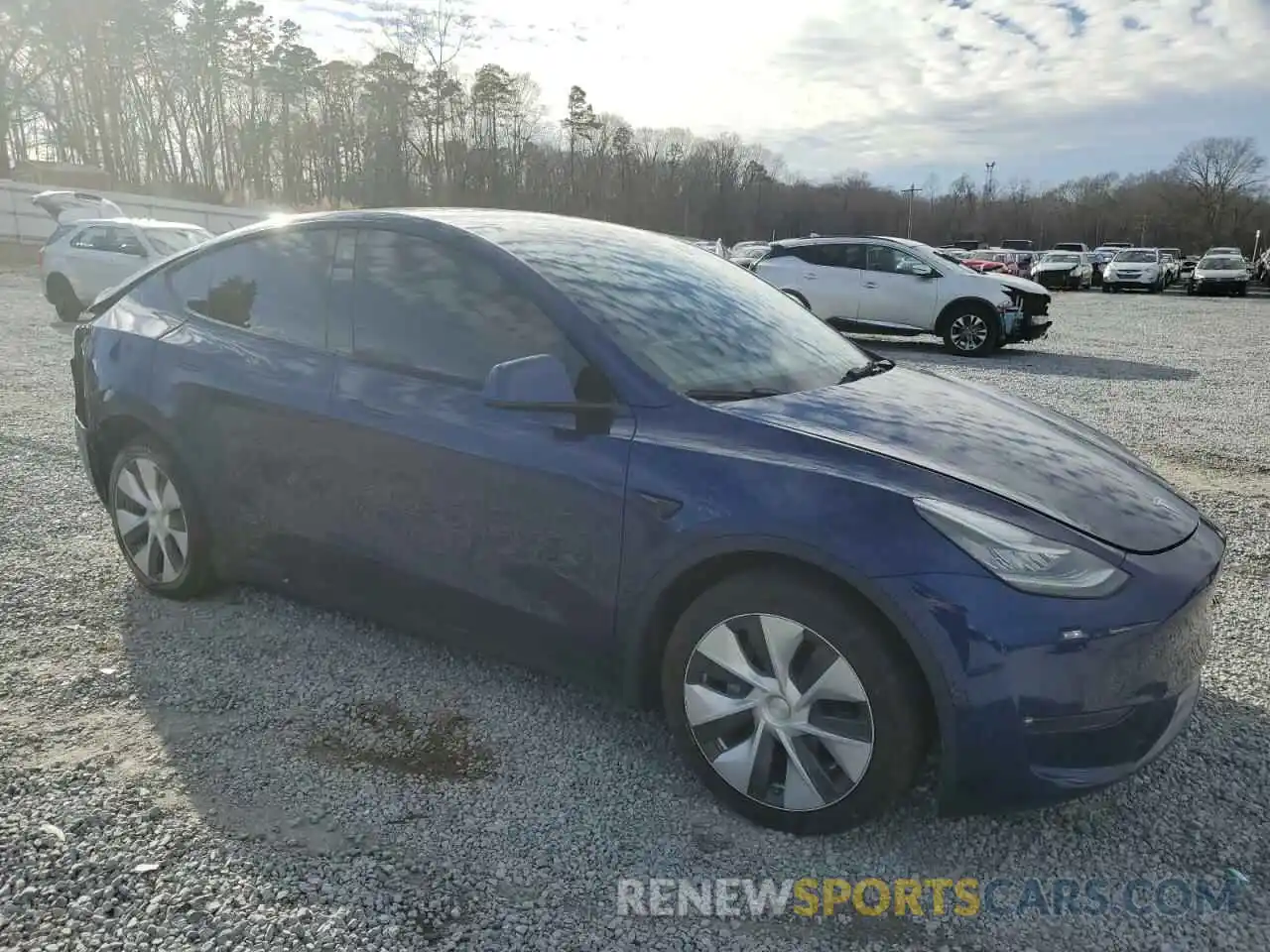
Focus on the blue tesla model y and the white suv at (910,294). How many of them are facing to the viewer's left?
0

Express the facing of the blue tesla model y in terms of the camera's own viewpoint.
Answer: facing the viewer and to the right of the viewer

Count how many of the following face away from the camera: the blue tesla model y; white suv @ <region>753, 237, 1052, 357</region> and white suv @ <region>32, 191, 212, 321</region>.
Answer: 0

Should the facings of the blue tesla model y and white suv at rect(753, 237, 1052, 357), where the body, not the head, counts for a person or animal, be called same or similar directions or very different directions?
same or similar directions

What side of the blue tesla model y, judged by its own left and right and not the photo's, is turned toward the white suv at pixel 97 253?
back

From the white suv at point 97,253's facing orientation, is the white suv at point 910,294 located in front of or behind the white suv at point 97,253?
in front

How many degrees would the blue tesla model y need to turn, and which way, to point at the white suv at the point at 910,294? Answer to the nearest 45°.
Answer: approximately 135° to its left

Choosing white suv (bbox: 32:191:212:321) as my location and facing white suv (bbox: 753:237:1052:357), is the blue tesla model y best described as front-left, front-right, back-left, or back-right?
front-right

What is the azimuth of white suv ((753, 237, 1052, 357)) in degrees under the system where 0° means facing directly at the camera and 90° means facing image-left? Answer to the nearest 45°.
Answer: approximately 315°

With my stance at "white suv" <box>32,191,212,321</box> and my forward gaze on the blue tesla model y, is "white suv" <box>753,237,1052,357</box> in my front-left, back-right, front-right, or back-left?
front-left

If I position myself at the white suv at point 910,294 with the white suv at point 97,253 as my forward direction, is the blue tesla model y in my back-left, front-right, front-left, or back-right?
front-left

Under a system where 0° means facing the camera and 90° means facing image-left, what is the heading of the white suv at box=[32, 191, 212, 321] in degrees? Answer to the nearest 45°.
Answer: approximately 315°

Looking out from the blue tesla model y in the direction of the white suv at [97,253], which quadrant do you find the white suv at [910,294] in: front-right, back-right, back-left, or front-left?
front-right

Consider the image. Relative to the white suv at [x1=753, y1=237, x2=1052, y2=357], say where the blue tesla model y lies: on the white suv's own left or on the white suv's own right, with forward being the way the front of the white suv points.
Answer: on the white suv's own right

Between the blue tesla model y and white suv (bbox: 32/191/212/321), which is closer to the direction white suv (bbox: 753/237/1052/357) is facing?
the blue tesla model y

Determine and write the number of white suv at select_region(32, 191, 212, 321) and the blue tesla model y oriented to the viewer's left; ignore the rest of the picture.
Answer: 0
